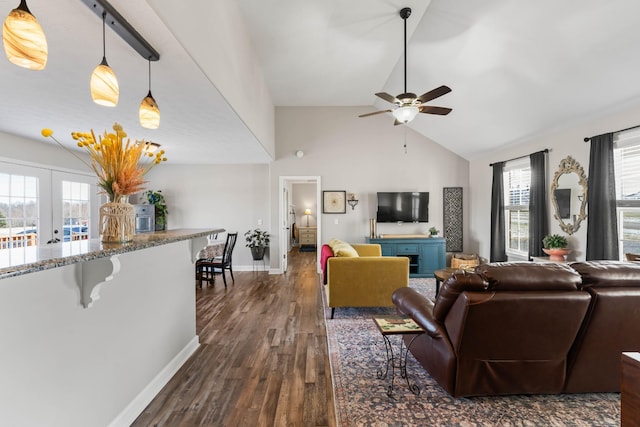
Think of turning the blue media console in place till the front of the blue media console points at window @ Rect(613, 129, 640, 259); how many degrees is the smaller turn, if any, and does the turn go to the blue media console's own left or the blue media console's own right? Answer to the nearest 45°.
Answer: approximately 45° to the blue media console's own left

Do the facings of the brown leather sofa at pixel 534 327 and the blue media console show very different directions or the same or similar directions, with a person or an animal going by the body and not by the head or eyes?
very different directions

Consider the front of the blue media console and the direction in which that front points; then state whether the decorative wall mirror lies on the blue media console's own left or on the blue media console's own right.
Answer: on the blue media console's own left

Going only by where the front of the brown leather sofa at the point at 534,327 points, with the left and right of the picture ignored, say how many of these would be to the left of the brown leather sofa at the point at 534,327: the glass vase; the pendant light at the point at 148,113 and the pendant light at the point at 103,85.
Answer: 3

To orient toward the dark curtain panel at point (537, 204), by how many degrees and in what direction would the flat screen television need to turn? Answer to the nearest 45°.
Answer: approximately 45° to its left

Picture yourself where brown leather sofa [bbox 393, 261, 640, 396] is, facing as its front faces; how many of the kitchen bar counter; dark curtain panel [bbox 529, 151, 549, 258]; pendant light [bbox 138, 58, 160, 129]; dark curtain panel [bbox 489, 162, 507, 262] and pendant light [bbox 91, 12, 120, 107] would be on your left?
3

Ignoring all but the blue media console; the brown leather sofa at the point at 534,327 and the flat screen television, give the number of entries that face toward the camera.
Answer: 2

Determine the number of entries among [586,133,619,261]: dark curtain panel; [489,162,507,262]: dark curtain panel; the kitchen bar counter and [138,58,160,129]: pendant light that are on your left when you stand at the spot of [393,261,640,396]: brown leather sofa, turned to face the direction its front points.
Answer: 2

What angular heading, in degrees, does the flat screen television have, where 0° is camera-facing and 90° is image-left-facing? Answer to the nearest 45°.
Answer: approximately 0°
